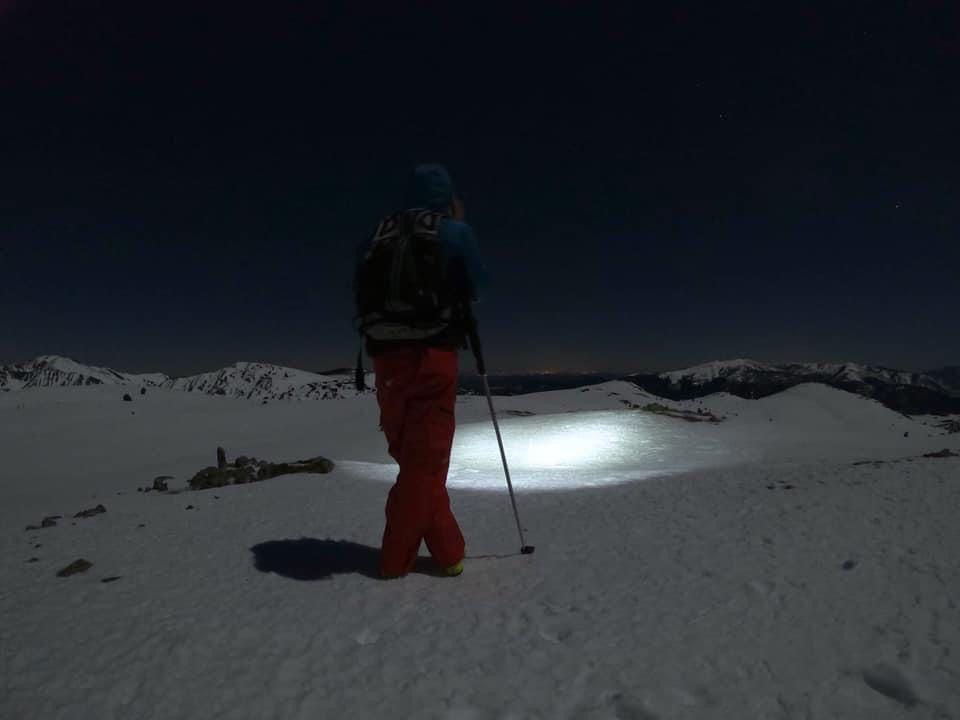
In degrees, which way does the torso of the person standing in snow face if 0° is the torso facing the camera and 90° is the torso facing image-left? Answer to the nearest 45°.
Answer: approximately 225°
